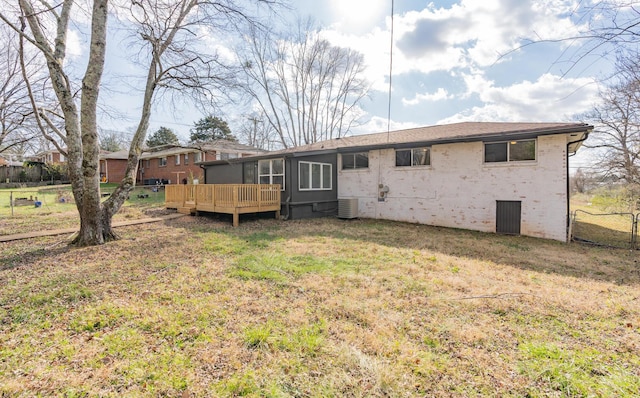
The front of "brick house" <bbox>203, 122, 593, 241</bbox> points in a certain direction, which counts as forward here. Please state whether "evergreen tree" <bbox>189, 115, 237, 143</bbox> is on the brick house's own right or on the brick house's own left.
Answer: on the brick house's own left

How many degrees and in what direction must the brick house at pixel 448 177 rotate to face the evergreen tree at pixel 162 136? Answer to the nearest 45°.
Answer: approximately 90° to its left

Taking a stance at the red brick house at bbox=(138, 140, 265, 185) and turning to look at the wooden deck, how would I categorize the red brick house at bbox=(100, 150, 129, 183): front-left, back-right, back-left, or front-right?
back-right

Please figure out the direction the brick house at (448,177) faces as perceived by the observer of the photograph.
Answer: facing away from the viewer and to the right of the viewer

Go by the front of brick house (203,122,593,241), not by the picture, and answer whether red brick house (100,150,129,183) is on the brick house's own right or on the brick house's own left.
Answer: on the brick house's own left
